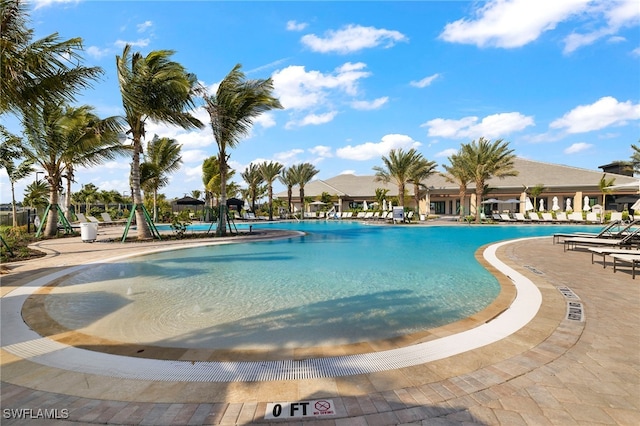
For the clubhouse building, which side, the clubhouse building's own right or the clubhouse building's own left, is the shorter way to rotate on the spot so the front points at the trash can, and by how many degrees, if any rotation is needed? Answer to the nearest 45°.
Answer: approximately 45° to the clubhouse building's own right

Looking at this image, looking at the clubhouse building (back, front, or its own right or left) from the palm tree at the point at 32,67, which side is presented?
front

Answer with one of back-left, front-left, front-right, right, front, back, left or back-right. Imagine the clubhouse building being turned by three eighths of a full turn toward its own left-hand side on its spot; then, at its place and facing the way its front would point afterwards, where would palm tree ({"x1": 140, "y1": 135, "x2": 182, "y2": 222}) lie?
back

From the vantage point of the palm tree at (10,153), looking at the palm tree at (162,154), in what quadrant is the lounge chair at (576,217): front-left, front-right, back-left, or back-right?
front-right

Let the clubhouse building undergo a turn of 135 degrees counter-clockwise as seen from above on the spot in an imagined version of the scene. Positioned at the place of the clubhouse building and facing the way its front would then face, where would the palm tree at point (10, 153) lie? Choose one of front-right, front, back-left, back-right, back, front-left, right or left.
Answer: back

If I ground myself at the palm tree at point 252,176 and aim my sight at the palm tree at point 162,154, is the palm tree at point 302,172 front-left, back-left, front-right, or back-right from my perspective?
back-left

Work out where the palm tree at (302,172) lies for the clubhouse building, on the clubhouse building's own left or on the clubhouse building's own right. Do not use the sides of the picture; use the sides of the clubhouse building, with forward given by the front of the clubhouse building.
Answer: on the clubhouse building's own right

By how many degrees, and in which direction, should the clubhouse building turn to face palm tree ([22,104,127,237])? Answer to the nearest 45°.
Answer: approximately 45° to its right

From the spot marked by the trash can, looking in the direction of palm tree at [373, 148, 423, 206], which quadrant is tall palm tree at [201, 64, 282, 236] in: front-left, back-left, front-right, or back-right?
front-right

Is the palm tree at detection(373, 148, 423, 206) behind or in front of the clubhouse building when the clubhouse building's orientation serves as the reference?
in front

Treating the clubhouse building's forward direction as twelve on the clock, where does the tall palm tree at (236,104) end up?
The tall palm tree is roughly at 1 o'clock from the clubhouse building.

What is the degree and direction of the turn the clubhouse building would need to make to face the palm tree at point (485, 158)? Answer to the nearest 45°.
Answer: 0° — it already faces it

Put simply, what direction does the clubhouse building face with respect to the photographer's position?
facing the viewer

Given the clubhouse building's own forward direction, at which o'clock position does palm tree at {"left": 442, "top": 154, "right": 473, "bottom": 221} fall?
The palm tree is roughly at 1 o'clock from the clubhouse building.

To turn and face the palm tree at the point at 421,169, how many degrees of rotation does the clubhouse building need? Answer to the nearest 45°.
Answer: approximately 45° to its right

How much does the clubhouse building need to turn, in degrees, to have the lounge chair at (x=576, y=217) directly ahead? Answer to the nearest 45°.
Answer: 0° — it already faces it
